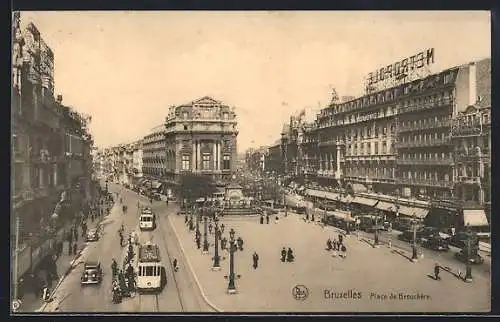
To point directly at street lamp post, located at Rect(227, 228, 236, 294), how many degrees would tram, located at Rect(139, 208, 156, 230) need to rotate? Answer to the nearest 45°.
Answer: approximately 45° to its left

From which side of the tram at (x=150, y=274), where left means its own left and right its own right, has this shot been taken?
front

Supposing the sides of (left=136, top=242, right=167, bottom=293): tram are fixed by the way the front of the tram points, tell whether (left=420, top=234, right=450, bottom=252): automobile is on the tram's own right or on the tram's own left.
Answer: on the tram's own left

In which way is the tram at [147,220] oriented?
toward the camera

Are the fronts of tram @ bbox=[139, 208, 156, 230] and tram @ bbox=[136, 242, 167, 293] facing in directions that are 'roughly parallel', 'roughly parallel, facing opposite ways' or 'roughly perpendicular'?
roughly parallel
